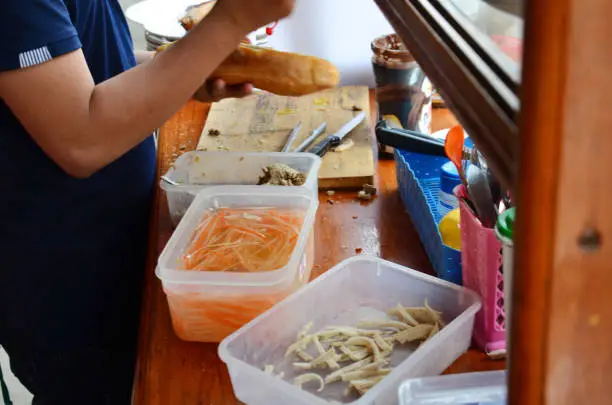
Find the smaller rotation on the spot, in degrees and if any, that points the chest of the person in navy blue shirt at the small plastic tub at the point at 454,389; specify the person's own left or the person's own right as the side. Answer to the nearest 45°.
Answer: approximately 45° to the person's own right

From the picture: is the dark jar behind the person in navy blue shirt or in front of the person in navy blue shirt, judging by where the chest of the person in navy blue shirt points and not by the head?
in front

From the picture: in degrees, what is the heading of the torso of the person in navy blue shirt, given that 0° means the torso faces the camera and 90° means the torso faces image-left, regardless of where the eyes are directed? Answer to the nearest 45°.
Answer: approximately 270°

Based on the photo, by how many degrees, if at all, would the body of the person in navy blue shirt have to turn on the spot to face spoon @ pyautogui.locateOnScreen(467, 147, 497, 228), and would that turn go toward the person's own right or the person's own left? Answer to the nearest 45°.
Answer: approximately 45° to the person's own right
